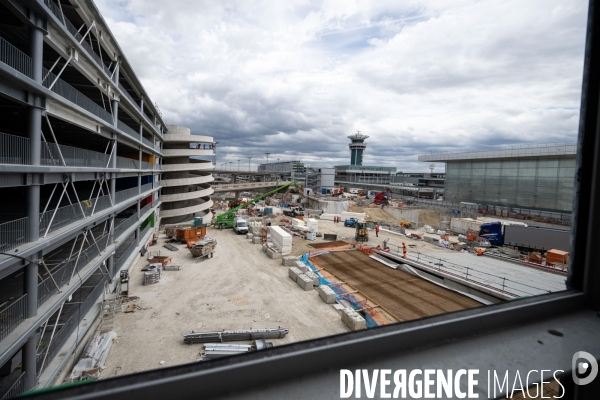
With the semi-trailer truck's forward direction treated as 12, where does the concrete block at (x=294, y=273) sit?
The concrete block is roughly at 10 o'clock from the semi-trailer truck.

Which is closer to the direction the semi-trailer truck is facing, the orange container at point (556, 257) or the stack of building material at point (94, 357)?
the stack of building material

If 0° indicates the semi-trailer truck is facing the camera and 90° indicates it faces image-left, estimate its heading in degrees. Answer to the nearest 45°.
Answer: approximately 90°

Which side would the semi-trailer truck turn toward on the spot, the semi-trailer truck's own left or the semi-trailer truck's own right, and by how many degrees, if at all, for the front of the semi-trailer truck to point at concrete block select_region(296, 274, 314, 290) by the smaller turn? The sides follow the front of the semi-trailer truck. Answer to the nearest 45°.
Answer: approximately 45° to the semi-trailer truck's own left

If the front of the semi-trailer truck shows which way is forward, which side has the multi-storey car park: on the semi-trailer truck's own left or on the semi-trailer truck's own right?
on the semi-trailer truck's own left

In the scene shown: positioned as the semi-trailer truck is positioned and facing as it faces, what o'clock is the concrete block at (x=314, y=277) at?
The concrete block is roughly at 10 o'clock from the semi-trailer truck.

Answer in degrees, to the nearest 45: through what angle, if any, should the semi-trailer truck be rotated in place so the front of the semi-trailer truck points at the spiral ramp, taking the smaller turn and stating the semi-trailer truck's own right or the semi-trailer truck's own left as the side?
0° — it already faces it
